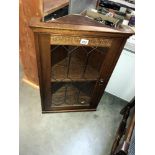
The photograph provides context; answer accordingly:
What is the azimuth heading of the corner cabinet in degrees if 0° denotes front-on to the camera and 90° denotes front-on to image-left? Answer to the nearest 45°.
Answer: approximately 0°
